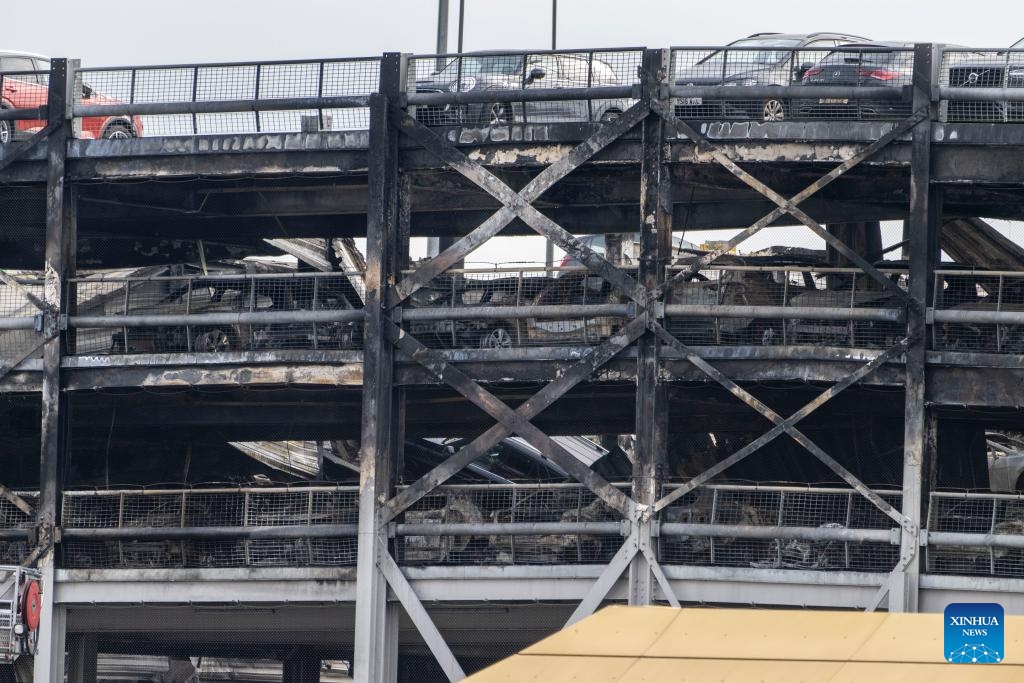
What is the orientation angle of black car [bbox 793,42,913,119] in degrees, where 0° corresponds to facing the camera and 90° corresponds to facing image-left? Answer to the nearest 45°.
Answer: approximately 225°

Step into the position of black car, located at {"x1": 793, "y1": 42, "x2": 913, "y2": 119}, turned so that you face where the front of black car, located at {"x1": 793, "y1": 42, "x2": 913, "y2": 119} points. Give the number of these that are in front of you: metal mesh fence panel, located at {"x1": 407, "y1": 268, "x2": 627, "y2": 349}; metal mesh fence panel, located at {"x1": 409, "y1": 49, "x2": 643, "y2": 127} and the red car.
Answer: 0

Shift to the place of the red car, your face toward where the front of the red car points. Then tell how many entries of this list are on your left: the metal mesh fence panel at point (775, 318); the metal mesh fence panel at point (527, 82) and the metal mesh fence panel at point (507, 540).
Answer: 0

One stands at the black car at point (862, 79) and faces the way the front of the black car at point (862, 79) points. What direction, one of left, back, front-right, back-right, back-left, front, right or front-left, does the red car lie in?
back-left

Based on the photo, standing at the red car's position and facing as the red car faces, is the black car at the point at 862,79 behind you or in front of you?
in front

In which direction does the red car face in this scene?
to the viewer's right

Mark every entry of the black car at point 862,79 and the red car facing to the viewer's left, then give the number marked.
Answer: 0

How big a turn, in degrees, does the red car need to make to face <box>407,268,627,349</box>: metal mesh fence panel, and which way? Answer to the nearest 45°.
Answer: approximately 45° to its right

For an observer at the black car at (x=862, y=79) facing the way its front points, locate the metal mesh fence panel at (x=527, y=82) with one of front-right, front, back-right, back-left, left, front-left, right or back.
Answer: back-left
